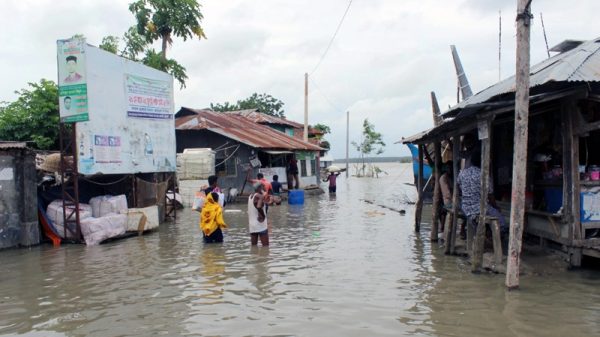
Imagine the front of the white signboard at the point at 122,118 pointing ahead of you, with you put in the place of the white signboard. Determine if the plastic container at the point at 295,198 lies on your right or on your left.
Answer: on your left

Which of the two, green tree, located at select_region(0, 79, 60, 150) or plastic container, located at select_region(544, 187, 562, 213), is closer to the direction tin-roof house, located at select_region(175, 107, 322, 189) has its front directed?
the plastic container

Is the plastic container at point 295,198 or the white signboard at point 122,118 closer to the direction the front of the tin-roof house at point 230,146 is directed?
the plastic container

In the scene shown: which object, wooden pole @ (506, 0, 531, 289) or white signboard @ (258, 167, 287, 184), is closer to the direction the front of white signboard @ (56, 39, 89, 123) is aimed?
the wooden pole

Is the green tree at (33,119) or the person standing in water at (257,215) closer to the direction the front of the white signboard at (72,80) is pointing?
the person standing in water

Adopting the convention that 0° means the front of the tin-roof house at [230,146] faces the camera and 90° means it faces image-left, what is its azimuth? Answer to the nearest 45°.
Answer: approximately 315°

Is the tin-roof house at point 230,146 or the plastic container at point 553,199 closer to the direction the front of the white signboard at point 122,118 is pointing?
the plastic container

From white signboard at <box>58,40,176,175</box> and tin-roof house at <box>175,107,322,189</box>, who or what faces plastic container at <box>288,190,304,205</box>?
the tin-roof house

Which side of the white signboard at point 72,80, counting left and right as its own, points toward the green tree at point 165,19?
back

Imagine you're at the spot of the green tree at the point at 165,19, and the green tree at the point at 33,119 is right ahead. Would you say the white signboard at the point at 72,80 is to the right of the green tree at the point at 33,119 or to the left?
left

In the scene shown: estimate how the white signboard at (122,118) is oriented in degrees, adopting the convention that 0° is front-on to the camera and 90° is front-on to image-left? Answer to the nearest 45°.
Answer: approximately 315°
